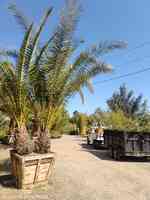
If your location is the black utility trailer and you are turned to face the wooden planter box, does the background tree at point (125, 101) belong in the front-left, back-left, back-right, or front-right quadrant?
back-right

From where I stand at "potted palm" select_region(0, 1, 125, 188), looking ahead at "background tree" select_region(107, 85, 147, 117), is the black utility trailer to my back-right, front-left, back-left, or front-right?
front-right

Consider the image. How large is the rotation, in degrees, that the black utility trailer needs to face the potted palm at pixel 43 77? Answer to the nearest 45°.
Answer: approximately 90° to its left

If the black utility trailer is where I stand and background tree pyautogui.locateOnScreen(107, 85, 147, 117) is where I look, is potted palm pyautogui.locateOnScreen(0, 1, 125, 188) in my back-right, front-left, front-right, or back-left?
back-left

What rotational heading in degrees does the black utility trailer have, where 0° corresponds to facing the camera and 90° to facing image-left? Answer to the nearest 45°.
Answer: approximately 135°

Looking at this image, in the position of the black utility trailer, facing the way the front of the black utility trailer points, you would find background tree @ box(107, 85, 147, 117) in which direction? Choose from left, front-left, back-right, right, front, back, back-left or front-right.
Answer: front-right
